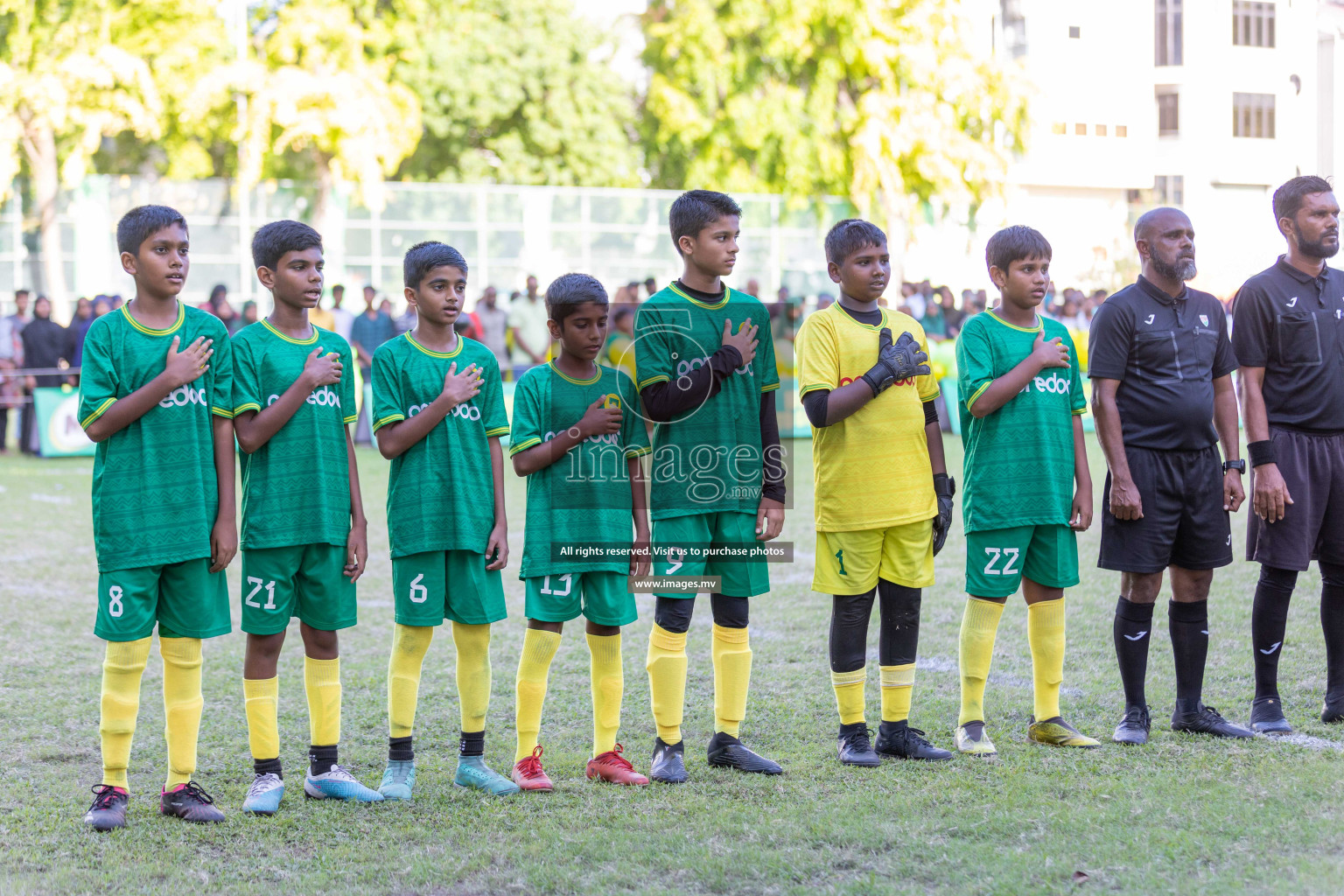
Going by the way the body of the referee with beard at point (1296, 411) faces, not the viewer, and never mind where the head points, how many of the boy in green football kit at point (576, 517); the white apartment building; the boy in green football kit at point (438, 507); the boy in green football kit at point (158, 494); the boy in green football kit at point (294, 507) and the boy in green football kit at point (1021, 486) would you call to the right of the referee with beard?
5

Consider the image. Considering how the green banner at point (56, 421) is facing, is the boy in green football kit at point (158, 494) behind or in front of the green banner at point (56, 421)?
in front

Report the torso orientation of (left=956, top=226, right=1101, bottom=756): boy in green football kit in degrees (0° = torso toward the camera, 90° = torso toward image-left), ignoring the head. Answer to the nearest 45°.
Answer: approximately 315°

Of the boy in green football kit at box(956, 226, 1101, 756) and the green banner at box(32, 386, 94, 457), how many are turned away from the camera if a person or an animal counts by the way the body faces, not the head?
0

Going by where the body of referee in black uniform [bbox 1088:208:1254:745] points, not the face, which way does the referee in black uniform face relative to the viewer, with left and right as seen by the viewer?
facing the viewer and to the right of the viewer

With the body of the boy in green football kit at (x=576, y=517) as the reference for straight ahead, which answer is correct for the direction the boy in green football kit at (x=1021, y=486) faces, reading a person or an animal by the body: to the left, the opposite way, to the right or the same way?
the same way

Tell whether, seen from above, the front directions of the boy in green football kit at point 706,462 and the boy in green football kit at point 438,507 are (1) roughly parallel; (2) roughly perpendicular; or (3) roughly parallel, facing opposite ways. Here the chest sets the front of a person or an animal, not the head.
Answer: roughly parallel

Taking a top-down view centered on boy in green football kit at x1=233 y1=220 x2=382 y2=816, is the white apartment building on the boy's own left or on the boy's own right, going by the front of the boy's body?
on the boy's own left

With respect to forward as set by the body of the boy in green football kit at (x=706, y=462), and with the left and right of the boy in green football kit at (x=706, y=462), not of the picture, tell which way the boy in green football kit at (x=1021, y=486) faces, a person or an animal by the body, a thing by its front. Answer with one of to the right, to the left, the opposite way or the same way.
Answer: the same way

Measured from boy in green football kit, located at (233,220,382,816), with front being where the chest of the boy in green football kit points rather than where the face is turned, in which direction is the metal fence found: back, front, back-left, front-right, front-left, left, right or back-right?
back-left

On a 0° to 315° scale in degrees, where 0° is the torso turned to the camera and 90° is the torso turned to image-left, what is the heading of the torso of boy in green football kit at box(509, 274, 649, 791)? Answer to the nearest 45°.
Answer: approximately 315°

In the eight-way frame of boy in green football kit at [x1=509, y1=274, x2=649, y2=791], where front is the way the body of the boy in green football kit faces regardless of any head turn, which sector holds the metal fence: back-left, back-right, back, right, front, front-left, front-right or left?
back-left

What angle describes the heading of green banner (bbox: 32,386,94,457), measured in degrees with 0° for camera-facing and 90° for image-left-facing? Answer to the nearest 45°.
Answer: approximately 0°

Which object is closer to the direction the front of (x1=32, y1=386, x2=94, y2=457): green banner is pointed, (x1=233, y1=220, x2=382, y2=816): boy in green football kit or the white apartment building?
the boy in green football kit

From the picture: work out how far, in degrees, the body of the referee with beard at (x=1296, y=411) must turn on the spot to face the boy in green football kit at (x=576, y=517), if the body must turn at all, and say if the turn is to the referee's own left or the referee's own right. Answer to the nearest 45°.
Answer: approximately 90° to the referee's own right

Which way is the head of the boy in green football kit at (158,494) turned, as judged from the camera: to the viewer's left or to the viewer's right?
to the viewer's right

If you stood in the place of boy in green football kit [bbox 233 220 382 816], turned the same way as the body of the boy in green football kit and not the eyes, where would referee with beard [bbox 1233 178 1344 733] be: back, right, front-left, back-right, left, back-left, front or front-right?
front-left

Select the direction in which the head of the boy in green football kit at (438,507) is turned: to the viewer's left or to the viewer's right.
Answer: to the viewer's right
